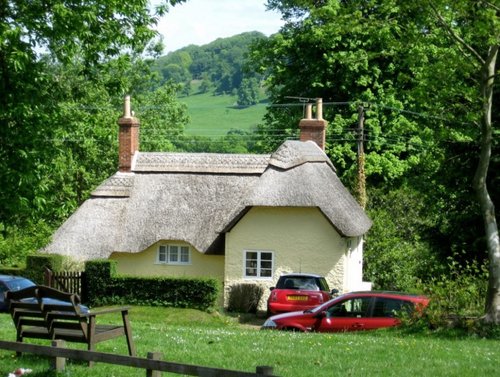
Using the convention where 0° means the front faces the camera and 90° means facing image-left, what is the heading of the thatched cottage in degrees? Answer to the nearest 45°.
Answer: approximately 0°

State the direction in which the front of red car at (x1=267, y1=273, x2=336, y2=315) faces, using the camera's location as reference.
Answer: facing away from the viewer

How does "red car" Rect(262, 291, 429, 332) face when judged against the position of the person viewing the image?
facing to the left of the viewer

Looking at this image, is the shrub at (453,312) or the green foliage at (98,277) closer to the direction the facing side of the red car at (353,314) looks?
the green foliage

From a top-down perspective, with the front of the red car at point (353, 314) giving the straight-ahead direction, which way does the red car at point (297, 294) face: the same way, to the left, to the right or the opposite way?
to the right

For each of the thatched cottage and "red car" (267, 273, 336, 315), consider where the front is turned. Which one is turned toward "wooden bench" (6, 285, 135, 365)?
the thatched cottage

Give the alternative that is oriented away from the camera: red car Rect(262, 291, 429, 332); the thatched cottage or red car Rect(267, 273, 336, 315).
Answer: red car Rect(267, 273, 336, 315)

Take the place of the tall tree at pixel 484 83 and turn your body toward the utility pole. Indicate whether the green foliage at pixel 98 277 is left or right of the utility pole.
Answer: left

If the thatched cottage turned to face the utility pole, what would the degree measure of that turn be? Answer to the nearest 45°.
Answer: approximately 135° to its left
